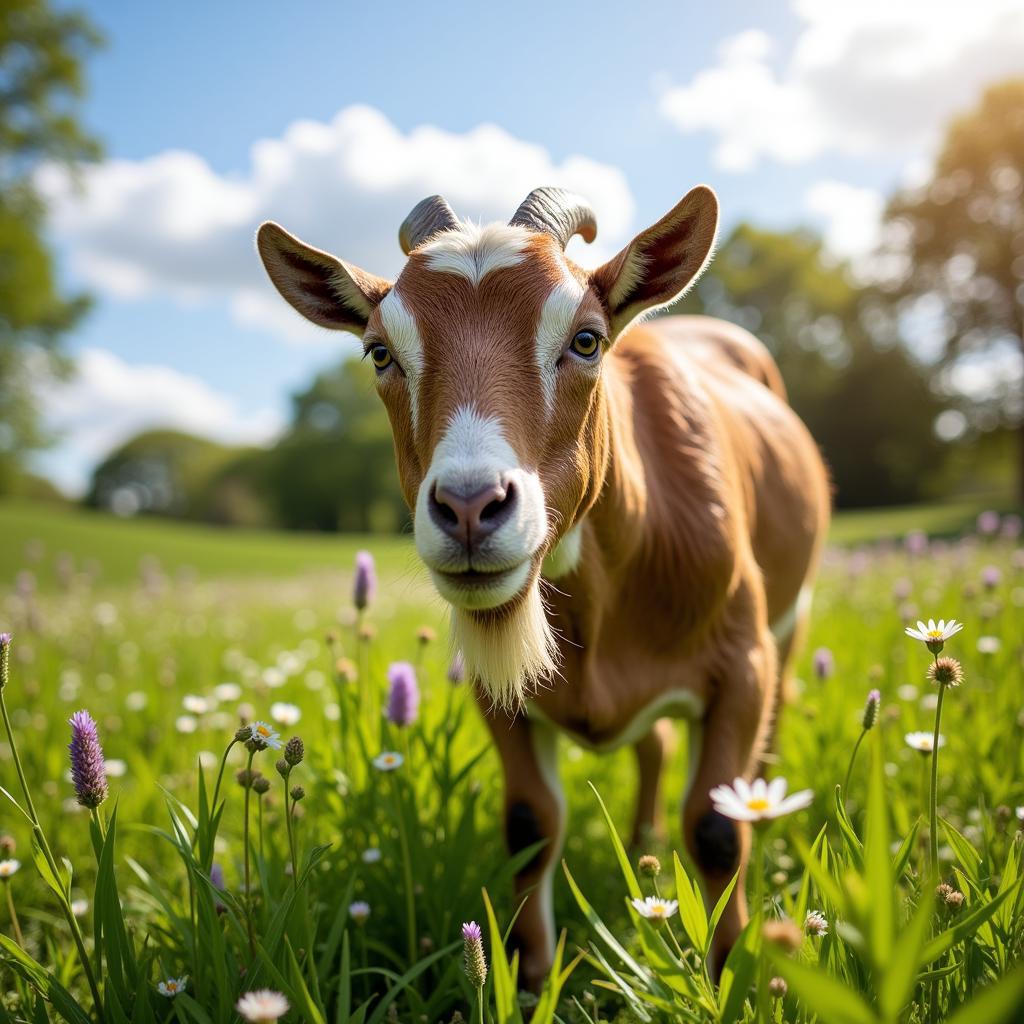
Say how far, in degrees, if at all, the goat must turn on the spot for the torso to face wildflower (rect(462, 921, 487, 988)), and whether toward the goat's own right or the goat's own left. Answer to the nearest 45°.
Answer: approximately 45° to the goat's own left

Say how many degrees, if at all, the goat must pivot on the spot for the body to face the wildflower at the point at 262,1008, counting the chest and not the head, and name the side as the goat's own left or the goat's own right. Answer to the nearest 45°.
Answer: approximately 45° to the goat's own left

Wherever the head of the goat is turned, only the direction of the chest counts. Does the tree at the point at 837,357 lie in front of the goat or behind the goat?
behind

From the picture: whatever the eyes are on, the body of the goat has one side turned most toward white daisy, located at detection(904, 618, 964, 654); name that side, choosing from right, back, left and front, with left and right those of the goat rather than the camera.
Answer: left

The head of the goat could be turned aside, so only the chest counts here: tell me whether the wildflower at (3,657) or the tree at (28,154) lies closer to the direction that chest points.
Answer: the wildflower

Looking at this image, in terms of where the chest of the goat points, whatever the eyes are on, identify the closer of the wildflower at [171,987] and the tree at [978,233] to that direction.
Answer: the wildflower

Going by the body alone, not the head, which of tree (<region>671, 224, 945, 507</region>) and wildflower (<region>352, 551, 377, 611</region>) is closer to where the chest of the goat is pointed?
the wildflower

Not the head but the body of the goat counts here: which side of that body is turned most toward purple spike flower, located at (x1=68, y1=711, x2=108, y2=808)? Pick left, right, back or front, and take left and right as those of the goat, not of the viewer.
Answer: front

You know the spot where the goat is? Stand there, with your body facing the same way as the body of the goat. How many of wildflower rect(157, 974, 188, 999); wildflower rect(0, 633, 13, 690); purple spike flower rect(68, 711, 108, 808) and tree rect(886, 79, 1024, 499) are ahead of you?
3

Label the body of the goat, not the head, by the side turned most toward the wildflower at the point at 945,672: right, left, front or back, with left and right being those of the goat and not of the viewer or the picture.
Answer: left
